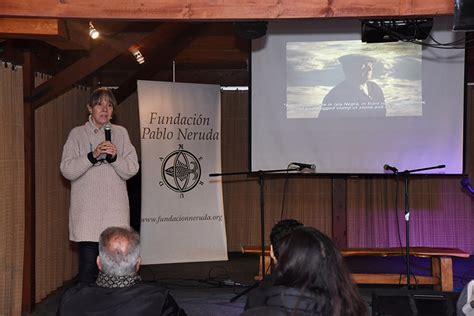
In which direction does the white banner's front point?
toward the camera

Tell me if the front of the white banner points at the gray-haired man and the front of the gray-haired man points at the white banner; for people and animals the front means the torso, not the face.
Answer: yes

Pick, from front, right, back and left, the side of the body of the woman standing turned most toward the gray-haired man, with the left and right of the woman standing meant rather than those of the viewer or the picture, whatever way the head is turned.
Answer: front

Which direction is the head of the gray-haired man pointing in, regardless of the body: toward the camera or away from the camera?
away from the camera

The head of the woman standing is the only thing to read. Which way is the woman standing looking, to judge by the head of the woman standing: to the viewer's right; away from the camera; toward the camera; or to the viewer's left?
toward the camera

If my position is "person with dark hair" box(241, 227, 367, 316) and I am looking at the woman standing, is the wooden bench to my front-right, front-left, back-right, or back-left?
front-right

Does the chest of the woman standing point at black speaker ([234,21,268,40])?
no

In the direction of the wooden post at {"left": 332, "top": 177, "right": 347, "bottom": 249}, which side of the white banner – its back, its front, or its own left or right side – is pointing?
left

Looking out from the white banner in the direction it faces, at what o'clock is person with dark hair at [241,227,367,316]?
The person with dark hair is roughly at 12 o'clock from the white banner.

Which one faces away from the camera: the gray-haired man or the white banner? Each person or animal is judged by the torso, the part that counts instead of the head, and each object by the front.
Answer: the gray-haired man

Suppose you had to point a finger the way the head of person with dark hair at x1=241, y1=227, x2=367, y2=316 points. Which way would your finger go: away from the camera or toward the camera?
away from the camera

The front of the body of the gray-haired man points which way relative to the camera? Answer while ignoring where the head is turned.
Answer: away from the camera

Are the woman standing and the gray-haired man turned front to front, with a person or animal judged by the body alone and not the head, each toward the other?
yes

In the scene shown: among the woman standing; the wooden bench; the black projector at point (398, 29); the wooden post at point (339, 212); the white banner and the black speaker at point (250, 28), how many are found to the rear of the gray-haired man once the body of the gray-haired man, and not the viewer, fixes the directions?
0

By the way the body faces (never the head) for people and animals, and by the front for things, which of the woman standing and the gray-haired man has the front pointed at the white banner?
the gray-haired man

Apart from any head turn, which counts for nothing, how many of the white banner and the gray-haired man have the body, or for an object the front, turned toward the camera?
1

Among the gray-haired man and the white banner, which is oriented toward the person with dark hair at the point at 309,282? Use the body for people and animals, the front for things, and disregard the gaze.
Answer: the white banner

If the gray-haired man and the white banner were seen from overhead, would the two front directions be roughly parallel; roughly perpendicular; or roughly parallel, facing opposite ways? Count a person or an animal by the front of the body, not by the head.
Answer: roughly parallel, facing opposite ways

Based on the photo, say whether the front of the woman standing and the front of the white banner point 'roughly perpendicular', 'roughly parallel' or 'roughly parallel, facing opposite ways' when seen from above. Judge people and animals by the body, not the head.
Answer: roughly parallel

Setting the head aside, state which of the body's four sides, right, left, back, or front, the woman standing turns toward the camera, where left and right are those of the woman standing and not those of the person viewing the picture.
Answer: front

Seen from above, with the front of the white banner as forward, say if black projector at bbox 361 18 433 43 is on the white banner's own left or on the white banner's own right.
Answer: on the white banner's own left

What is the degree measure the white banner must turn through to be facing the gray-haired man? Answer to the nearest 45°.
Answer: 0° — it already faces them
